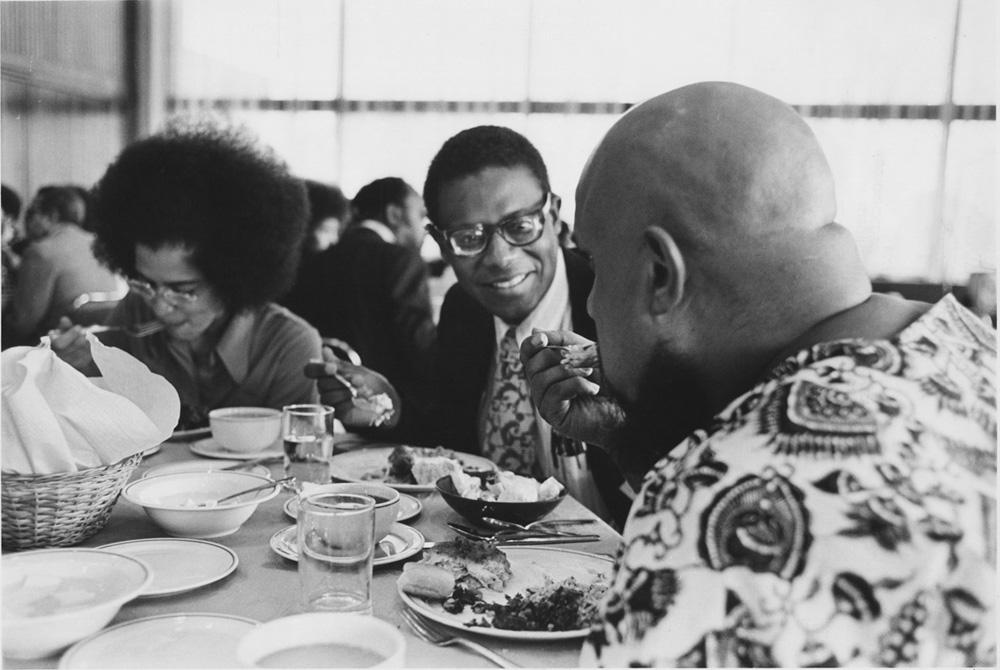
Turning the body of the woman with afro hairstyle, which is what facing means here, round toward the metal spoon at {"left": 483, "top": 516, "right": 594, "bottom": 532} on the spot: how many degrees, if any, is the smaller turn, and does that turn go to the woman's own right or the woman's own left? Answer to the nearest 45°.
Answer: approximately 45° to the woman's own left

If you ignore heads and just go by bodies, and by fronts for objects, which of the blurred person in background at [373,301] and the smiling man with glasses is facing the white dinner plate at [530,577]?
the smiling man with glasses

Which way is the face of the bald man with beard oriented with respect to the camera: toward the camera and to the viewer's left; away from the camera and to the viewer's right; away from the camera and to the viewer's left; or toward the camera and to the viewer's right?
away from the camera and to the viewer's left

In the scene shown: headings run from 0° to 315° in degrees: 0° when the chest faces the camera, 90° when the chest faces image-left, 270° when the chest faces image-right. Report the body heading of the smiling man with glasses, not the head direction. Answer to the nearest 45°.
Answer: approximately 0°

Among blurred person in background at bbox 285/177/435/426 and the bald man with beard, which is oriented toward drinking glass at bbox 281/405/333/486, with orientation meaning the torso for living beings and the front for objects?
the bald man with beard

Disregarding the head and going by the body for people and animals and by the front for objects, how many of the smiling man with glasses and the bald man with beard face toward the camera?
1

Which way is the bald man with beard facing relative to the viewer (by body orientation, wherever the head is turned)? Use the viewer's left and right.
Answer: facing away from the viewer and to the left of the viewer

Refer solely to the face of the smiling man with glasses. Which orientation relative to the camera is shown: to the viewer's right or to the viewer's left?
to the viewer's right

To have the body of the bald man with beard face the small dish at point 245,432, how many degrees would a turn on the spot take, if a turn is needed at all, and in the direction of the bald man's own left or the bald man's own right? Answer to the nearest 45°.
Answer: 0° — they already face it

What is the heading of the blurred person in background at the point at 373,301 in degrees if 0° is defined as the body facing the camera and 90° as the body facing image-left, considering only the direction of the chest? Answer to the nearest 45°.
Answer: approximately 225°
